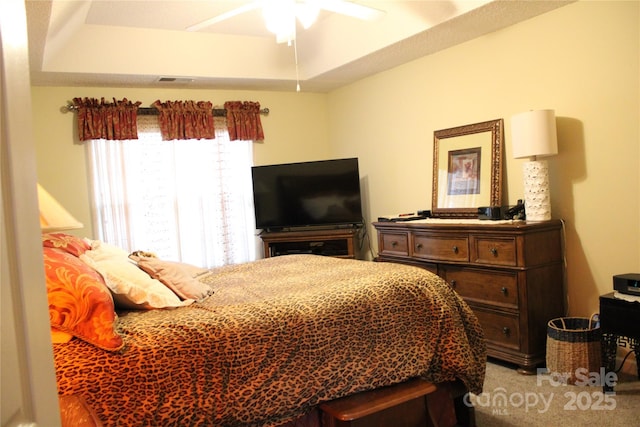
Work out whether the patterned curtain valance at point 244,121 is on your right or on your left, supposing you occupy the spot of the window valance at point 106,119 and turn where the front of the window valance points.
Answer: on your left

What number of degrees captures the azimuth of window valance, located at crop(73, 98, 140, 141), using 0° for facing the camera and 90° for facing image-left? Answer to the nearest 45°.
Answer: approximately 0°

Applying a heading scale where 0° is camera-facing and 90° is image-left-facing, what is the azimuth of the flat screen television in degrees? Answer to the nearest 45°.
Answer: approximately 0°

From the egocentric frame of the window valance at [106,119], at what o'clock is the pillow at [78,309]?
The pillow is roughly at 12 o'clock from the window valance.

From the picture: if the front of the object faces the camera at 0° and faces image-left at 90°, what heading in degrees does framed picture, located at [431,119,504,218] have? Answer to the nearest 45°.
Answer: approximately 45°

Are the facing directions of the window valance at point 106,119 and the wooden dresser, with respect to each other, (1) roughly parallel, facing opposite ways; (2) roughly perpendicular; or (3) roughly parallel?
roughly perpendicular

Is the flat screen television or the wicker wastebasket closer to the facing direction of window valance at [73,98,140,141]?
the wicker wastebasket

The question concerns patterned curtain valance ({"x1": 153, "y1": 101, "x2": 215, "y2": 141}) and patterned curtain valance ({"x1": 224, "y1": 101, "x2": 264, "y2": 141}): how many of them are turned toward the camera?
2
